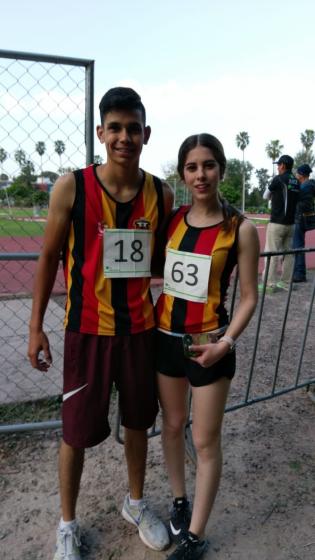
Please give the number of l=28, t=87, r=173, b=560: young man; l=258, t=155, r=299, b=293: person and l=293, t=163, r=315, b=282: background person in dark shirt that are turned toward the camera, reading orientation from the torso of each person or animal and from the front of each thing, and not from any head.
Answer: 1

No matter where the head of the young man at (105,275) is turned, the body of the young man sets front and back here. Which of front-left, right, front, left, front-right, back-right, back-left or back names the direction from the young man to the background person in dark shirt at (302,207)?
back-left

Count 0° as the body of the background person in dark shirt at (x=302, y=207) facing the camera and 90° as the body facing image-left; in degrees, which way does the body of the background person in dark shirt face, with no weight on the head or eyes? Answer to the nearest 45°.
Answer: approximately 90°

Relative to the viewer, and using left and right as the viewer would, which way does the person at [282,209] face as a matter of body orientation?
facing away from the viewer and to the left of the viewer

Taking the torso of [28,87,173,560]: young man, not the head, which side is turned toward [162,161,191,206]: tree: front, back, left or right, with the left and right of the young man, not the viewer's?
back

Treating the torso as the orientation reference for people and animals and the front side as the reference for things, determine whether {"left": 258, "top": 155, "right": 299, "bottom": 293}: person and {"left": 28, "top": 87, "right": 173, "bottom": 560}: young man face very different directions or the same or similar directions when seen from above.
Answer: very different directions

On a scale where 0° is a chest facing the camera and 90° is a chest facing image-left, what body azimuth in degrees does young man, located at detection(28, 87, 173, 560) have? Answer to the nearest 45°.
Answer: approximately 0°

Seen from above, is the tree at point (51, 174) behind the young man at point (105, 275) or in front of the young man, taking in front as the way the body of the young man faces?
behind

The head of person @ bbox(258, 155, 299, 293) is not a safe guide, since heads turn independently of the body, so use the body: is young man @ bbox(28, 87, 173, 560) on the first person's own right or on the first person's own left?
on the first person's own left

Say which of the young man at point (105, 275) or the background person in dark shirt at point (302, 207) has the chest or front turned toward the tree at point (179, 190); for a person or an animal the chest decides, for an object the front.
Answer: the background person in dark shirt
